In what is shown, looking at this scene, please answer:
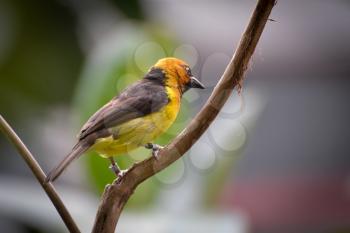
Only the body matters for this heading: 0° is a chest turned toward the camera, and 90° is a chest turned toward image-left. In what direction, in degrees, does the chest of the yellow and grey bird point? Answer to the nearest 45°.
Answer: approximately 270°
